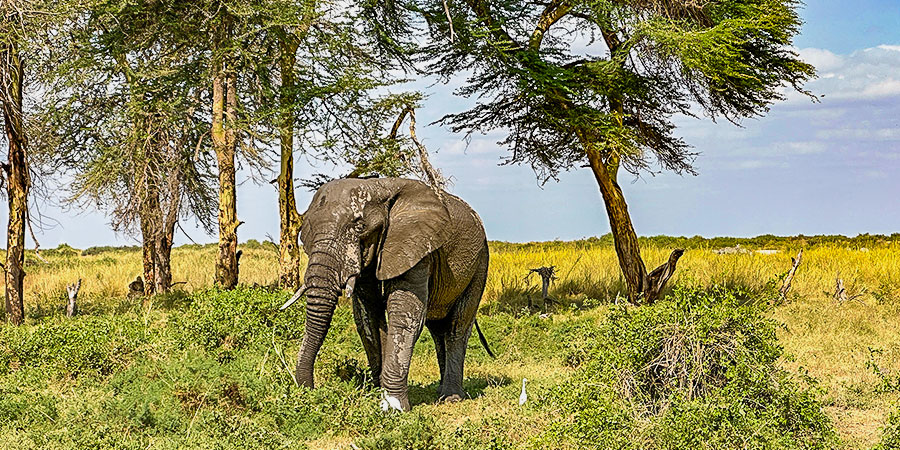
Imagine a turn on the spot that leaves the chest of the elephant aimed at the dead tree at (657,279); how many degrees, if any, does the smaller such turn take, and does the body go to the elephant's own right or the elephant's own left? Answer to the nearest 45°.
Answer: approximately 180°

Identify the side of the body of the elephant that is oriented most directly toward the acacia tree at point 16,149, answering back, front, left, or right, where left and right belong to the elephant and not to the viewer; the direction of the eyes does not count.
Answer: right

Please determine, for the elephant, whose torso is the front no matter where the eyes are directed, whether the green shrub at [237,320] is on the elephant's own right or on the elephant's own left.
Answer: on the elephant's own right

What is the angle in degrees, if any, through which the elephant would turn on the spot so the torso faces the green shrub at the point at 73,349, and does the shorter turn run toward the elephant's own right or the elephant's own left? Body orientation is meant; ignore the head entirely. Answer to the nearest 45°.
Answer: approximately 90° to the elephant's own right

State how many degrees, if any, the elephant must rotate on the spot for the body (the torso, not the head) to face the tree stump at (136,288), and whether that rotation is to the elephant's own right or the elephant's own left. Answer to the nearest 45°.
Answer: approximately 90° to the elephant's own right

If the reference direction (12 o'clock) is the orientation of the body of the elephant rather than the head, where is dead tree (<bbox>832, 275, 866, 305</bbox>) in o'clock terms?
The dead tree is roughly at 6 o'clock from the elephant.

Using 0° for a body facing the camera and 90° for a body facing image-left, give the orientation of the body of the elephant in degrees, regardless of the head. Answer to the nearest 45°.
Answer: approximately 45°
